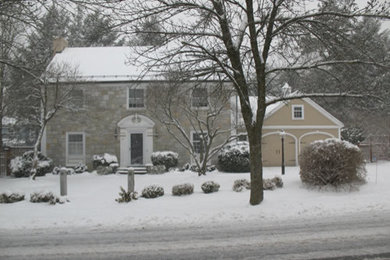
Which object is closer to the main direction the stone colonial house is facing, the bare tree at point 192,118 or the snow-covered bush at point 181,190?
the snow-covered bush

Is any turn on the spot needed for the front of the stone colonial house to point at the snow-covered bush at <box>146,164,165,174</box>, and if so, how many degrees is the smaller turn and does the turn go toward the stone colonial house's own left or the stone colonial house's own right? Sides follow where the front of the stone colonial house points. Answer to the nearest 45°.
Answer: approximately 45° to the stone colonial house's own left

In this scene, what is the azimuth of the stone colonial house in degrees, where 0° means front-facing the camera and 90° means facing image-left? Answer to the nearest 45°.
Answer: approximately 0°
